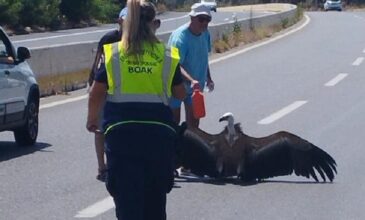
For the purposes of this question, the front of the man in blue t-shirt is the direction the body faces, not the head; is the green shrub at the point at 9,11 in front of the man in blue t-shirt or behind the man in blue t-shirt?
behind

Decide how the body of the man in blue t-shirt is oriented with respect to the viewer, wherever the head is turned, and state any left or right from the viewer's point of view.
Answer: facing the viewer and to the right of the viewer

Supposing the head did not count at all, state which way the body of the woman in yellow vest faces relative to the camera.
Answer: away from the camera

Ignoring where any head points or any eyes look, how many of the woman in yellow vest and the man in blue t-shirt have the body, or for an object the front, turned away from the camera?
1

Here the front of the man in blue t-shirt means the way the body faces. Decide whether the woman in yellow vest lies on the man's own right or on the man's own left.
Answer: on the man's own right

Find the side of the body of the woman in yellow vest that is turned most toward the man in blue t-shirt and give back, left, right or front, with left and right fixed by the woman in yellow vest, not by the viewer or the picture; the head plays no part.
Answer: front

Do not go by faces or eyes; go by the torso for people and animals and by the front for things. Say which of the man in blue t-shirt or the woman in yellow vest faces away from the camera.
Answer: the woman in yellow vest
